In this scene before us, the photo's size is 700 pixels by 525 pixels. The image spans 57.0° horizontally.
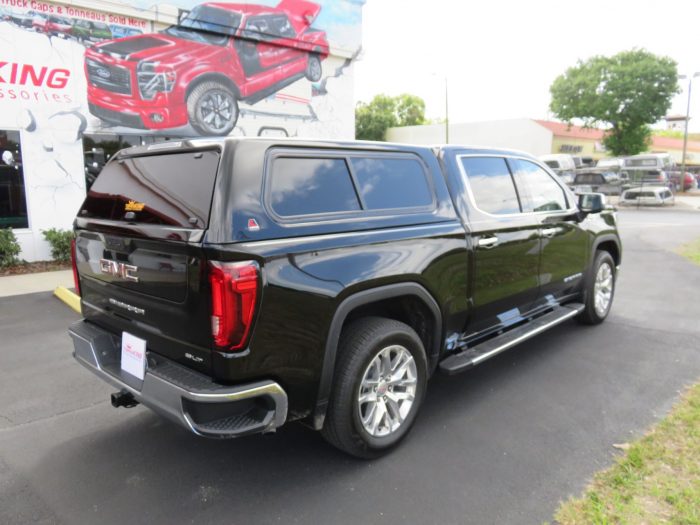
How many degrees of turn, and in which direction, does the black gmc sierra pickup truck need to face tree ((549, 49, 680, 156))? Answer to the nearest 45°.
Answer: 0° — it already faces it

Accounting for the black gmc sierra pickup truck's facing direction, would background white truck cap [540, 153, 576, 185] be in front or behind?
in front

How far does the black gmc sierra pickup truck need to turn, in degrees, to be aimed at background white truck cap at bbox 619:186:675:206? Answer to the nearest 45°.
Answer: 0° — it already faces it

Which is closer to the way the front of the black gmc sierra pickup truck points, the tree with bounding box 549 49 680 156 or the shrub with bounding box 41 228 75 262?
the tree

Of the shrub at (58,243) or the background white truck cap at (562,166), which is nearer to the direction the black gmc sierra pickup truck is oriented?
the background white truck cap

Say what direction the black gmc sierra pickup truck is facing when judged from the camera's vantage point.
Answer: facing away from the viewer and to the right of the viewer

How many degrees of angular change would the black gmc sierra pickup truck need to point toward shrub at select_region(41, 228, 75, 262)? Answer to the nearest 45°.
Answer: approximately 90° to its left

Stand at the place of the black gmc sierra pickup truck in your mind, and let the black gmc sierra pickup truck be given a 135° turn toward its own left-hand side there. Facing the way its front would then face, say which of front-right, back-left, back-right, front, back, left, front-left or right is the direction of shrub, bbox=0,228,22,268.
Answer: front-right
